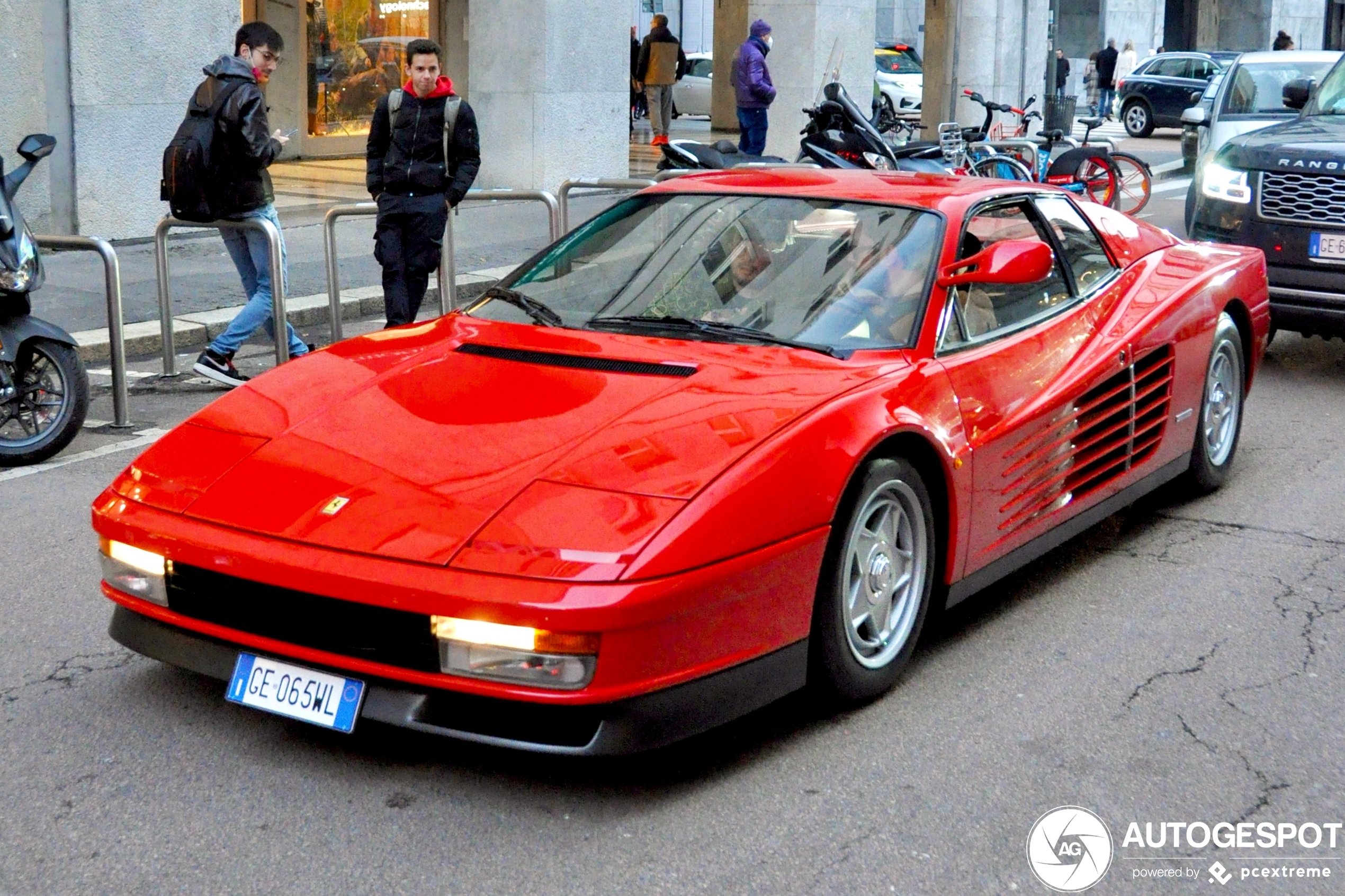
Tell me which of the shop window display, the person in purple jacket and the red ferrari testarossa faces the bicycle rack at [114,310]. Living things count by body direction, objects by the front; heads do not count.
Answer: the shop window display

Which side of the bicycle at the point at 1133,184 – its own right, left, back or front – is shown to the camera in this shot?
left

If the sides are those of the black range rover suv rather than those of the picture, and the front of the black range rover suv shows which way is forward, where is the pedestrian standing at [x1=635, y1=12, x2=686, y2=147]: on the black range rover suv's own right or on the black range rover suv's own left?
on the black range rover suv's own right

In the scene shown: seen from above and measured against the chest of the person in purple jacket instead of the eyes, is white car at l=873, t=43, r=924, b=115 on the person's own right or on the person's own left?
on the person's own left

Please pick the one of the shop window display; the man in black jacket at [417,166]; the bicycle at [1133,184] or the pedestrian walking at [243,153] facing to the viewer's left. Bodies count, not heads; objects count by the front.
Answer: the bicycle

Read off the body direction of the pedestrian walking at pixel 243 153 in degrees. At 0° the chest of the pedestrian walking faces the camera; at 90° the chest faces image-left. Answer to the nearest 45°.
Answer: approximately 270°
